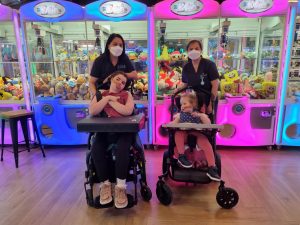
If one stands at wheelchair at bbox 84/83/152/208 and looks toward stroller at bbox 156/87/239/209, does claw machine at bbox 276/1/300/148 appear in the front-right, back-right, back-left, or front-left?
front-left

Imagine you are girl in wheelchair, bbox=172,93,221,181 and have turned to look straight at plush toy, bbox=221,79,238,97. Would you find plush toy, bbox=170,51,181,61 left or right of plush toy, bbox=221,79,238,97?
left

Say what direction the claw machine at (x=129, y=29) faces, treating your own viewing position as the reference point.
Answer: facing the viewer

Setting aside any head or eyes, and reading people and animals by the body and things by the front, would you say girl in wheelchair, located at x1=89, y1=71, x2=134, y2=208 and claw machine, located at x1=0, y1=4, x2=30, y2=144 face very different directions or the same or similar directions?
same or similar directions

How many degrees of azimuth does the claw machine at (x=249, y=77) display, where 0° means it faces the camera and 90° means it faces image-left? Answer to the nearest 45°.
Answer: approximately 0°

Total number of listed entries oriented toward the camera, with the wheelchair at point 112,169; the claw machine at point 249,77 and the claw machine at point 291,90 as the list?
3

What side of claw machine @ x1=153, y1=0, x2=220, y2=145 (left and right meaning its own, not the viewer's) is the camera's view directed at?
front

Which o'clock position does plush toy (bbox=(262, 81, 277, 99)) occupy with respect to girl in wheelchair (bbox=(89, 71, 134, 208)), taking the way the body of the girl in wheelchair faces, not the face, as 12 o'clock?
The plush toy is roughly at 8 o'clock from the girl in wheelchair.

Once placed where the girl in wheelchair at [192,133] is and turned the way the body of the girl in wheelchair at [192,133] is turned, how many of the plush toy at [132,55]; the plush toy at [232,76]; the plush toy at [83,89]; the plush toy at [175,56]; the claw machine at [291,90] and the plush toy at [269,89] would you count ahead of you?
0

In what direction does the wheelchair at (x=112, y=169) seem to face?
toward the camera

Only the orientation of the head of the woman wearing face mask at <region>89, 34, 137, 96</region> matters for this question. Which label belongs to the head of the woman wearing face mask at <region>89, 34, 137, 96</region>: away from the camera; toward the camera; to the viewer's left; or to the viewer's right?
toward the camera

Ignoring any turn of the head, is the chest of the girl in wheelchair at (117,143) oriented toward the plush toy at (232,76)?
no

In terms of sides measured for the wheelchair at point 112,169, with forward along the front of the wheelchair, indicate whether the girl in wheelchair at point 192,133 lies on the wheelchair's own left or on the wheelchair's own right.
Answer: on the wheelchair's own left

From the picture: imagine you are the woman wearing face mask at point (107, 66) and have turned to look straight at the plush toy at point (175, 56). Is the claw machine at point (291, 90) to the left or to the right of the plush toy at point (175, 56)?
right

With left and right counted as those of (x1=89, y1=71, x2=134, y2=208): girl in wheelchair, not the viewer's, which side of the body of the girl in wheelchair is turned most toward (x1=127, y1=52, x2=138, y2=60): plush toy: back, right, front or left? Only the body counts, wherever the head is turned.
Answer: back

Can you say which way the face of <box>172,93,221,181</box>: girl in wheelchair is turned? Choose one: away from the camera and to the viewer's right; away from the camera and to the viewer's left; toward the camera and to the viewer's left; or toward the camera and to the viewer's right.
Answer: toward the camera and to the viewer's left

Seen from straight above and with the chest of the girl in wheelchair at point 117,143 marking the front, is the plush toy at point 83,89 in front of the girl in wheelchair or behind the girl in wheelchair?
behind

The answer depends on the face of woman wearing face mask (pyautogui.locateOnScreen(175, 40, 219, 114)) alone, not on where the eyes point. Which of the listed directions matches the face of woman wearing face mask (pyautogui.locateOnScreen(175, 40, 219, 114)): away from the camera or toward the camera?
toward the camera

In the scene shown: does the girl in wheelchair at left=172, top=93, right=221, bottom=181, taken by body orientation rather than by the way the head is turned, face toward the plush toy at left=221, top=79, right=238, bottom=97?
no

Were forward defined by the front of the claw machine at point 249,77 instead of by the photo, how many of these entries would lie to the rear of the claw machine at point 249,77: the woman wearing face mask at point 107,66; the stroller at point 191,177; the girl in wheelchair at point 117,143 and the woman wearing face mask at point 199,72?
0

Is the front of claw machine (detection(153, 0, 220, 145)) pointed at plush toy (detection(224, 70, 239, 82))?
no

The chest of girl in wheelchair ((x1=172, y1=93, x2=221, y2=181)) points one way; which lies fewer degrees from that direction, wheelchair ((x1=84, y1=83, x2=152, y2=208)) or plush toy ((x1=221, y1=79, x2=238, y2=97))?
the wheelchair
